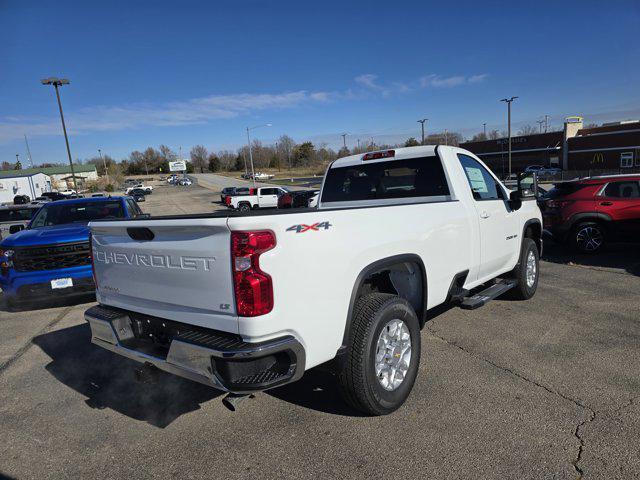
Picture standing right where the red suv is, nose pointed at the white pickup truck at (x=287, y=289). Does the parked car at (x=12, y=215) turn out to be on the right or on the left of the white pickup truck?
right

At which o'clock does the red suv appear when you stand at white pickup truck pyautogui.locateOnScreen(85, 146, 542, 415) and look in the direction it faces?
The red suv is roughly at 12 o'clock from the white pickup truck.

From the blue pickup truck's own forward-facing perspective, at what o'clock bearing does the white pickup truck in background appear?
The white pickup truck in background is roughly at 7 o'clock from the blue pickup truck.

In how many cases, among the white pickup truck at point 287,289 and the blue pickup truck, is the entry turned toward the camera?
1

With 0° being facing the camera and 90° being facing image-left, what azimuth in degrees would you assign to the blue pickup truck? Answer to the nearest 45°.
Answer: approximately 0°

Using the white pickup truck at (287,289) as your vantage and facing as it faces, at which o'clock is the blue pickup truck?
The blue pickup truck is roughly at 9 o'clock from the white pickup truck.

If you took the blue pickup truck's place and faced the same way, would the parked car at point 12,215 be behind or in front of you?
behind

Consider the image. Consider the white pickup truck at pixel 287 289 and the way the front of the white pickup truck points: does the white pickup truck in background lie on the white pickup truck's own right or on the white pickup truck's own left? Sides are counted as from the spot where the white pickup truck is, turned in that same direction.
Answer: on the white pickup truck's own left

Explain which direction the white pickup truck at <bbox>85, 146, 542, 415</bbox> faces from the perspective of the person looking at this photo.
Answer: facing away from the viewer and to the right of the viewer
